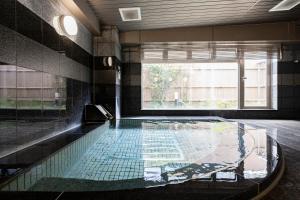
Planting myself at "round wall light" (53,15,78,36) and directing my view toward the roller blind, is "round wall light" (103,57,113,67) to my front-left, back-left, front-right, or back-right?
front-left

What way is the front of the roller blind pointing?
toward the camera

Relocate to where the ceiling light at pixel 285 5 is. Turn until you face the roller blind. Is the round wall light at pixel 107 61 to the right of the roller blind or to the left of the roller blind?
left

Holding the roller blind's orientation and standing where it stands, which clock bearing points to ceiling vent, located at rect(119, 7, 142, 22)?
The ceiling vent is roughly at 1 o'clock from the roller blind.

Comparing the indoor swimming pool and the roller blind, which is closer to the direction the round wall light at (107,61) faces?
the indoor swimming pool

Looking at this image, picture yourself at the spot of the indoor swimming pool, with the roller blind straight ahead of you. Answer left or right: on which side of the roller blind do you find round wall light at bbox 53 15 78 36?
left

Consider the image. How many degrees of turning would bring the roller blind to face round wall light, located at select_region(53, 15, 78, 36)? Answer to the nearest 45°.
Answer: approximately 45° to its right

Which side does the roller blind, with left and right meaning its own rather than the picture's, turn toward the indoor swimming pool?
front

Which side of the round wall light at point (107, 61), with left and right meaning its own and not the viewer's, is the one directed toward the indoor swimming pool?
front
